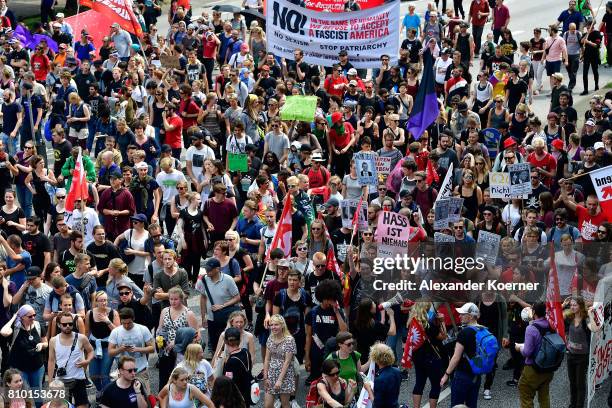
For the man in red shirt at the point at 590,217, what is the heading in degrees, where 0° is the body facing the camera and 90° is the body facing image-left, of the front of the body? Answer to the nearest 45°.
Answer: approximately 0°

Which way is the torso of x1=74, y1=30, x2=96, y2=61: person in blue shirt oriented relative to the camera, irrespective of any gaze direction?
toward the camera

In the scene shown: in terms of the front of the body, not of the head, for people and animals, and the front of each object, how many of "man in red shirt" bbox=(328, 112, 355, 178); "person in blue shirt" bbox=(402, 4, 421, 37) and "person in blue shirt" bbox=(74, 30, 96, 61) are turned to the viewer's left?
0

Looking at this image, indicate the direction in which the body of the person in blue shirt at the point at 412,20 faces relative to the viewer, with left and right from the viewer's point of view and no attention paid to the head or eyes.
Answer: facing the viewer

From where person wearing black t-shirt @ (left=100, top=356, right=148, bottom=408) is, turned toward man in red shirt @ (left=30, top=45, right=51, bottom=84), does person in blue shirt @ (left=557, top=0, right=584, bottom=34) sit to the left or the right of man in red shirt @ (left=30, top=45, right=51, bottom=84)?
right

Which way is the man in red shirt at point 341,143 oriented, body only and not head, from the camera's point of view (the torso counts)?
toward the camera

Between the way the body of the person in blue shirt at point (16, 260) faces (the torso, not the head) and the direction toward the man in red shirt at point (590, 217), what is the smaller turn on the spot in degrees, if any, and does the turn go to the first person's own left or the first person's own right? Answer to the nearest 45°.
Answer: approximately 135° to the first person's own left

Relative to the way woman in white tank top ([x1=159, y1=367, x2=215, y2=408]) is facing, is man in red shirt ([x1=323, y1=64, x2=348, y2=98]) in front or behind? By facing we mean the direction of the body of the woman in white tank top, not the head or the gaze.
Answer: behind

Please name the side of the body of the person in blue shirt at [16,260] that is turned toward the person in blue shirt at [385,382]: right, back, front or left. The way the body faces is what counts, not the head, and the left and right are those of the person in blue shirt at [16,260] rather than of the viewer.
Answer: left

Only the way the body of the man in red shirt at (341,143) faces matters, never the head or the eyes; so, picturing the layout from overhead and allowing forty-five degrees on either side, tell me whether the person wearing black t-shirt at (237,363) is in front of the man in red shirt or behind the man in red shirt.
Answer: in front
